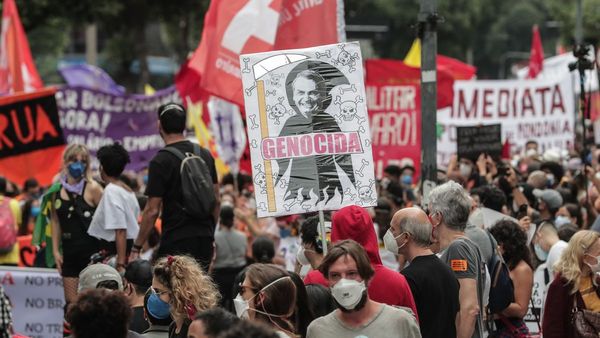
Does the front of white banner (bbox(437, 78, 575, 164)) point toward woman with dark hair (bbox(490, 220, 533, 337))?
yes

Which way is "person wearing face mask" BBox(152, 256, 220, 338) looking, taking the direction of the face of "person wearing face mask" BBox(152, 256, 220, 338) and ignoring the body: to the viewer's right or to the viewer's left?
to the viewer's left

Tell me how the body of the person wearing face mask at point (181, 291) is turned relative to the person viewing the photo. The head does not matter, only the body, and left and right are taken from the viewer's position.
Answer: facing to the left of the viewer

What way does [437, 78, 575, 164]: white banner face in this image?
toward the camera

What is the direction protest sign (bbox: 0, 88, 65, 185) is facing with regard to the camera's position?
facing the viewer

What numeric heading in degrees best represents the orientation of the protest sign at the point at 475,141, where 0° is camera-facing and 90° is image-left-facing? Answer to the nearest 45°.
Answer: approximately 0°
